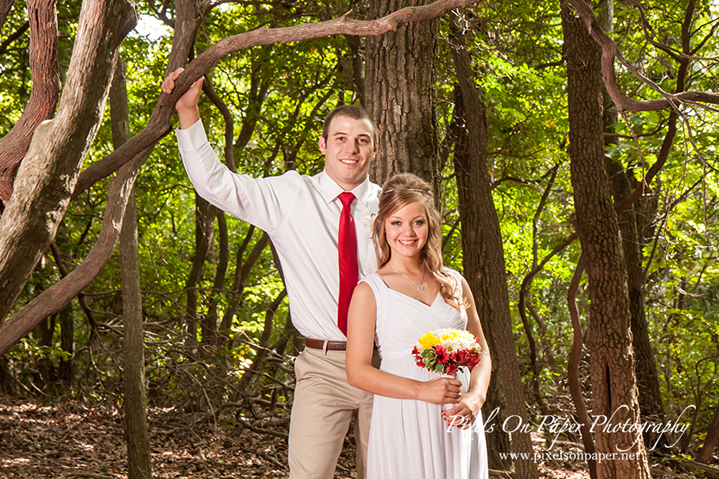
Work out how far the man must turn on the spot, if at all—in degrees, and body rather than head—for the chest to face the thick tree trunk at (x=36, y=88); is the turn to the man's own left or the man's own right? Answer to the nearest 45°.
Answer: approximately 135° to the man's own right

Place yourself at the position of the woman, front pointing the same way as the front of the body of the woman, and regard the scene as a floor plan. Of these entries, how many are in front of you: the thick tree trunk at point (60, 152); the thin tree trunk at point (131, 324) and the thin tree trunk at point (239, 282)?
0

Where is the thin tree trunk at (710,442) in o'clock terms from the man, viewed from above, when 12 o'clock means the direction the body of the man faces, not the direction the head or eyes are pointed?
The thin tree trunk is roughly at 9 o'clock from the man.

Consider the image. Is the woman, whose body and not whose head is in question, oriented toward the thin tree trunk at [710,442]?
no

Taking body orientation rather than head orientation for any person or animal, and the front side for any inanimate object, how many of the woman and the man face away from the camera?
0

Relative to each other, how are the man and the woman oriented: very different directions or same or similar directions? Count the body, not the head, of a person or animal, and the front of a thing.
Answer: same or similar directions

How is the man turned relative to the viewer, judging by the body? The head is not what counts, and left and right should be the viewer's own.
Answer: facing the viewer and to the right of the viewer

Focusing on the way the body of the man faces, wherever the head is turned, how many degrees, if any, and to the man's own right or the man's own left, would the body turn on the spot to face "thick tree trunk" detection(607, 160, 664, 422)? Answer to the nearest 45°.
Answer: approximately 90° to the man's own left

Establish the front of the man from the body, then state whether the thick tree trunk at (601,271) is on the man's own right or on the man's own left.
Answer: on the man's own left

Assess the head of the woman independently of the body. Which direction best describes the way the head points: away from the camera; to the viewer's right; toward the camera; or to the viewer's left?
toward the camera

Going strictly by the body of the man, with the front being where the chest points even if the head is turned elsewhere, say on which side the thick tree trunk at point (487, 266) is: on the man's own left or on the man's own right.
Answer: on the man's own left

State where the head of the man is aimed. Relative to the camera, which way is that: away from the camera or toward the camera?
toward the camera

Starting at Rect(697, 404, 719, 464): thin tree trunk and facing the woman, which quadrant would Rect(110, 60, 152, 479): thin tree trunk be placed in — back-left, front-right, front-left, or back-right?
front-right
